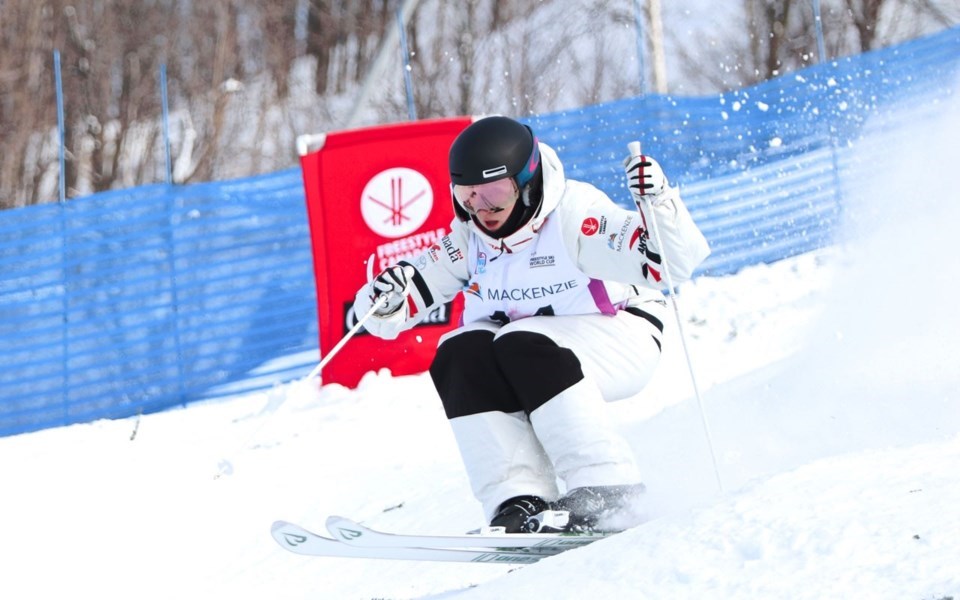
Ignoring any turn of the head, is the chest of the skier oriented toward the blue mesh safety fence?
no

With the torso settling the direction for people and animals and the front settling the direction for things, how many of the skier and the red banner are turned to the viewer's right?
0

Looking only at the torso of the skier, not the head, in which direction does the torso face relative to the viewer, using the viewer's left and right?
facing the viewer and to the left of the viewer

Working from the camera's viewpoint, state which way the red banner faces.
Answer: facing the viewer

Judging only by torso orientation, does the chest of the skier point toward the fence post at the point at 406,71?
no

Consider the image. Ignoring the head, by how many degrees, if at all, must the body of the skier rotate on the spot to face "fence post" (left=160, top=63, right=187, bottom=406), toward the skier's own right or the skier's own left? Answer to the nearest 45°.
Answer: approximately 90° to the skier's own right

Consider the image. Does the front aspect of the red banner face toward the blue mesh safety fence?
no

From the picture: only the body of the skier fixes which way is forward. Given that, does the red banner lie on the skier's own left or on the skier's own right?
on the skier's own right

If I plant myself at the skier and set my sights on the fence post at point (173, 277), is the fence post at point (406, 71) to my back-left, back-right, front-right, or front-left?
front-right

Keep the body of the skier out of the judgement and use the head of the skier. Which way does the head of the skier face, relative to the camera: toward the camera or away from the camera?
toward the camera

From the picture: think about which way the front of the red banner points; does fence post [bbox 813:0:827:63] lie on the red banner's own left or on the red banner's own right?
on the red banner's own left

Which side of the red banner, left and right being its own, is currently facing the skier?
front

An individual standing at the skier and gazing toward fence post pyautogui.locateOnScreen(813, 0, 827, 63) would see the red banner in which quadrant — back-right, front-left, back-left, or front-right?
front-left

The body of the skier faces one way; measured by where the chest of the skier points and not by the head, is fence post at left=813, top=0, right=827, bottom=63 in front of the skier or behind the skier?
behind
